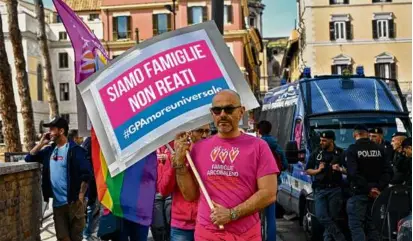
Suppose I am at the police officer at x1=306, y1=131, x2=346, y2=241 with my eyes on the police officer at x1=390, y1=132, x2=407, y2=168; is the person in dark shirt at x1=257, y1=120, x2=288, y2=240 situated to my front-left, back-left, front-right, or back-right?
back-left

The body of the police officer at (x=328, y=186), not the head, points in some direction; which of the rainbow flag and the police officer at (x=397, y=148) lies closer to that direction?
the rainbow flag

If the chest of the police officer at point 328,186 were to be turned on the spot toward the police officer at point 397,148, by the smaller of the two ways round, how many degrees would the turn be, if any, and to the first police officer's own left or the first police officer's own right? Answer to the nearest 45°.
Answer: approximately 135° to the first police officer's own left

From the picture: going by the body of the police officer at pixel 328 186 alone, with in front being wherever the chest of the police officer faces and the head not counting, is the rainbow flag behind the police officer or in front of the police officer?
in front

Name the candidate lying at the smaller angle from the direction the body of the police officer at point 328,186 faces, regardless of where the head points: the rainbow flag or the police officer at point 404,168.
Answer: the rainbow flag

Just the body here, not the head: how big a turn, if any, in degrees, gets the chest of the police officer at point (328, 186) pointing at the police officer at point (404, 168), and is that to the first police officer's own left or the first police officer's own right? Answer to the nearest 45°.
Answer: approximately 90° to the first police officer's own left

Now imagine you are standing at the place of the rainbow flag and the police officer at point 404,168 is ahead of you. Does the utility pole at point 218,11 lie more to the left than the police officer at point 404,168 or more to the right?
left
